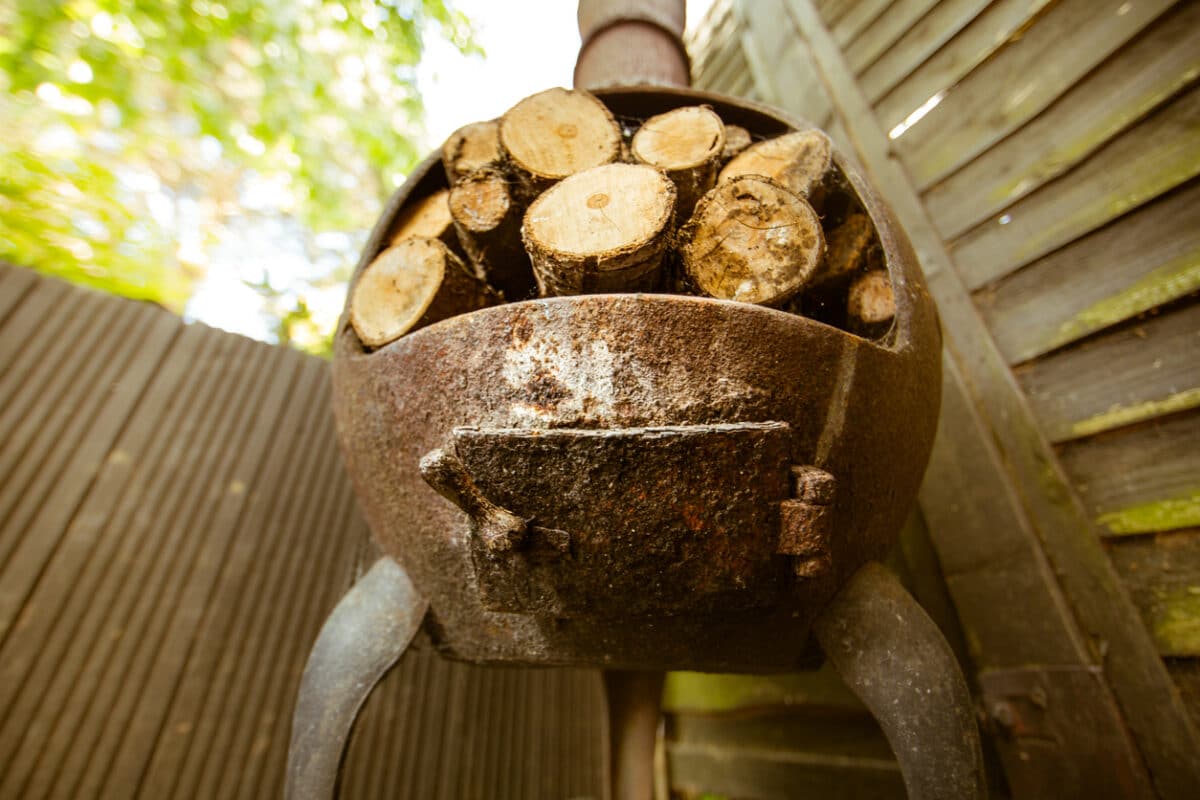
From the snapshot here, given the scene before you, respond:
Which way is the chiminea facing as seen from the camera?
toward the camera

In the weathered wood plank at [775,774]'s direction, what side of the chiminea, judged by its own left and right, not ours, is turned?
back

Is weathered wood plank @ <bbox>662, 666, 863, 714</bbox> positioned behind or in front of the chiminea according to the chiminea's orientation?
behind
